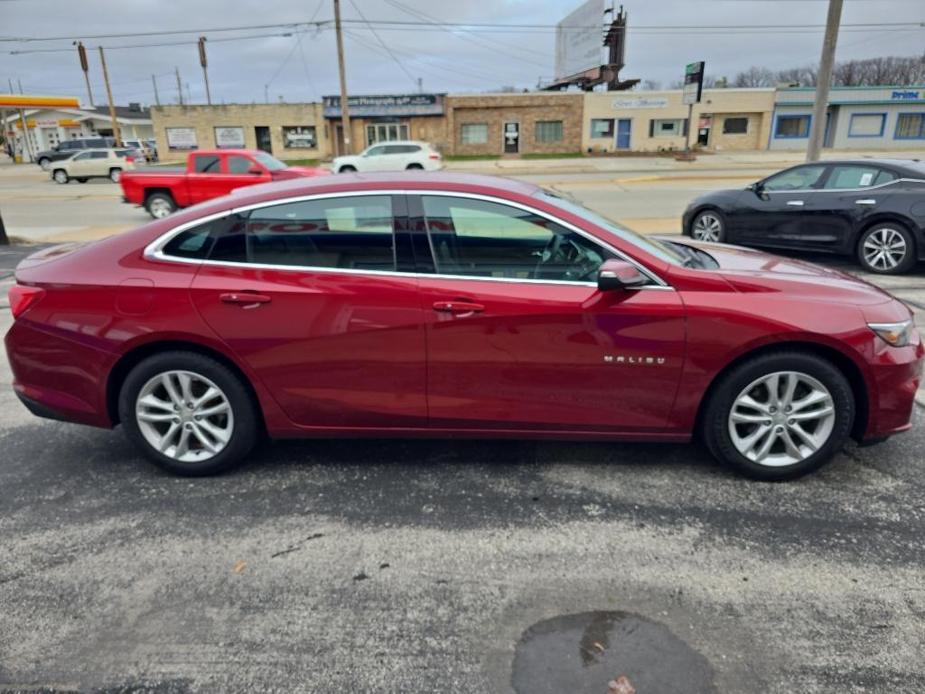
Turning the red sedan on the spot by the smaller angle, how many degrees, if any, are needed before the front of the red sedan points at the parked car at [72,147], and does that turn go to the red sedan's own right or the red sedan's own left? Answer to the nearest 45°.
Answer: approximately 135° to the red sedan's own left

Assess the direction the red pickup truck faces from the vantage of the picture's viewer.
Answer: facing to the right of the viewer

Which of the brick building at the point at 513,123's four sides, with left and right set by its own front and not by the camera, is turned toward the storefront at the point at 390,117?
right

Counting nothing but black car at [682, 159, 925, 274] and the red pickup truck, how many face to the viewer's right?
1

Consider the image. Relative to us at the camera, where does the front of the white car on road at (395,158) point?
facing to the left of the viewer

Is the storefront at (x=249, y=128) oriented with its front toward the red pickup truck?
yes

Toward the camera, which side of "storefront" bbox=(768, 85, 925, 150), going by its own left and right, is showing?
front

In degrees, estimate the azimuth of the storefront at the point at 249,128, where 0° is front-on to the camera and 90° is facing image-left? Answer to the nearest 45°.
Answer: approximately 0°

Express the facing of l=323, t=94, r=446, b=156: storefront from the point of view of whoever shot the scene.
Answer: facing the viewer

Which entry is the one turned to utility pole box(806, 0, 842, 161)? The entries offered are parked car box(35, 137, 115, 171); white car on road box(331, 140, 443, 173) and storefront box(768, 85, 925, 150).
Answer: the storefront

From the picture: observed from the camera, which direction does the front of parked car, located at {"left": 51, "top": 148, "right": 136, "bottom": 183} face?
facing to the left of the viewer

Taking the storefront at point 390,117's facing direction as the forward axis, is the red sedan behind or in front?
in front

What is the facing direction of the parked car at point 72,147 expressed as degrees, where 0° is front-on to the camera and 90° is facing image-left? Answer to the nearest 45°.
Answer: approximately 90°
